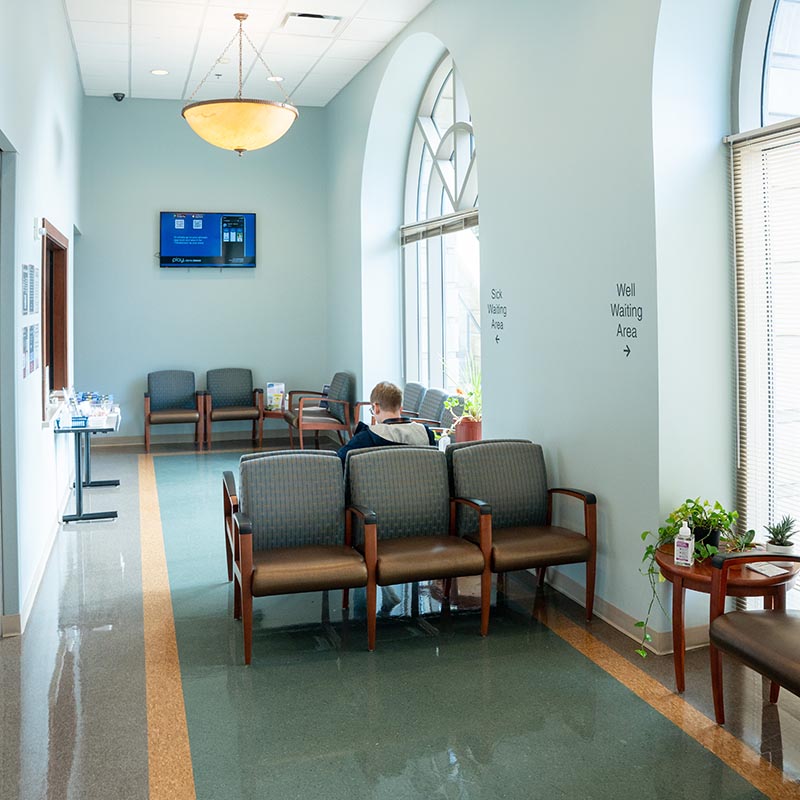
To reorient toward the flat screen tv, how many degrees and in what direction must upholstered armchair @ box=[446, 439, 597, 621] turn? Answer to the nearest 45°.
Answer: approximately 180°

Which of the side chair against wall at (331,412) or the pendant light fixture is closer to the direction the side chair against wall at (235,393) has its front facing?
the pendant light fixture

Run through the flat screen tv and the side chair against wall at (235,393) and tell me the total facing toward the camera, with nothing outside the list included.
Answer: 2

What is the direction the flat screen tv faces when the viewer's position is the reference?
facing the viewer

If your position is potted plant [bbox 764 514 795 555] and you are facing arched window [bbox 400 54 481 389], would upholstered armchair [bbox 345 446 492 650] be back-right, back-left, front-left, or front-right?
front-left

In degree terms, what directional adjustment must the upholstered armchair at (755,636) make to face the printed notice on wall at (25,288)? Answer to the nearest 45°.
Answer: approximately 45° to its right

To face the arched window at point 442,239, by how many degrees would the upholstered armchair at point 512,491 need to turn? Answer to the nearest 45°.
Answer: approximately 135° to its left

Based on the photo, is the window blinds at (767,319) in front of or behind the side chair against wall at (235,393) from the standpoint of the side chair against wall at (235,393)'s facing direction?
in front

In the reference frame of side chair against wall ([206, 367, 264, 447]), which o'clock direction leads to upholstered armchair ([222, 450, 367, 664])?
The upholstered armchair is roughly at 12 o'clock from the side chair against wall.

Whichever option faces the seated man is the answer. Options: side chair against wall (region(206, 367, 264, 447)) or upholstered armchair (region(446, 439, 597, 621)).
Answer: the side chair against wall

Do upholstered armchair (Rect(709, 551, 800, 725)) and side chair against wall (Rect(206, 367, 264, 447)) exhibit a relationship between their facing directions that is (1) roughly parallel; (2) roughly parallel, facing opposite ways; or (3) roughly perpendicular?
roughly perpendicular

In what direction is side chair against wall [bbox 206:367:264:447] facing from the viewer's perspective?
toward the camera

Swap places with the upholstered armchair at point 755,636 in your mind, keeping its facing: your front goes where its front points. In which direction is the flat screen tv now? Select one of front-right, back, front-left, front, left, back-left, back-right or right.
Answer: right
